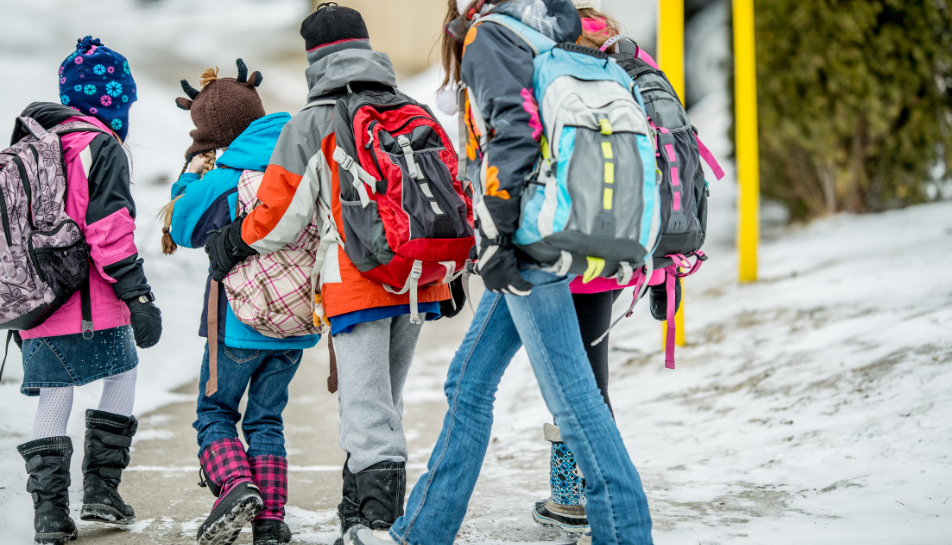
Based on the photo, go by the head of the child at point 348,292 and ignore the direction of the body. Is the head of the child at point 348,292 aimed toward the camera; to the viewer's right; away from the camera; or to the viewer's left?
away from the camera

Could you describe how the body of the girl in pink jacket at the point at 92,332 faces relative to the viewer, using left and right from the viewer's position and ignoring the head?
facing away from the viewer and to the right of the viewer

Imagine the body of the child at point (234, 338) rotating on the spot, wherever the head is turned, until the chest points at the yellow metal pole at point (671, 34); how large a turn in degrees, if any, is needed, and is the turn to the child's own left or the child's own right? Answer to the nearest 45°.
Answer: approximately 90° to the child's own right

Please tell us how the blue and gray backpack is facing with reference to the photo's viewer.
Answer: facing the viewer and to the right of the viewer

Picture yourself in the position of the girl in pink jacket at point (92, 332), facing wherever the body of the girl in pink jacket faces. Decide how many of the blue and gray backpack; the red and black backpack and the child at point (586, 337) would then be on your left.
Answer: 0

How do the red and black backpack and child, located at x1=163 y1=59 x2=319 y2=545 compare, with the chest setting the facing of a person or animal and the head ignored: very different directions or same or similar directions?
very different directions

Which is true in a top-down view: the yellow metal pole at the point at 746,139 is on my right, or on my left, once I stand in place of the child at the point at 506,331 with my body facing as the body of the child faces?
on my right

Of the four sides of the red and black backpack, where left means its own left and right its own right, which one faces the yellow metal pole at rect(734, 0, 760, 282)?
left

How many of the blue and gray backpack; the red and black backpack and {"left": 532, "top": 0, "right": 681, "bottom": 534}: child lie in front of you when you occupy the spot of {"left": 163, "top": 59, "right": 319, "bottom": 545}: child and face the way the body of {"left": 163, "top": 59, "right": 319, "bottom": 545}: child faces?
0

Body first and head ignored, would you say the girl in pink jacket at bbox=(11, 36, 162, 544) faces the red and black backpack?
no

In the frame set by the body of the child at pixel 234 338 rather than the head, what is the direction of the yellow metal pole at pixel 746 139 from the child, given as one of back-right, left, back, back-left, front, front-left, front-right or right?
right

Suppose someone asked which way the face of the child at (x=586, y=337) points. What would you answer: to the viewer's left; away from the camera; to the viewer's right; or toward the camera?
away from the camera
